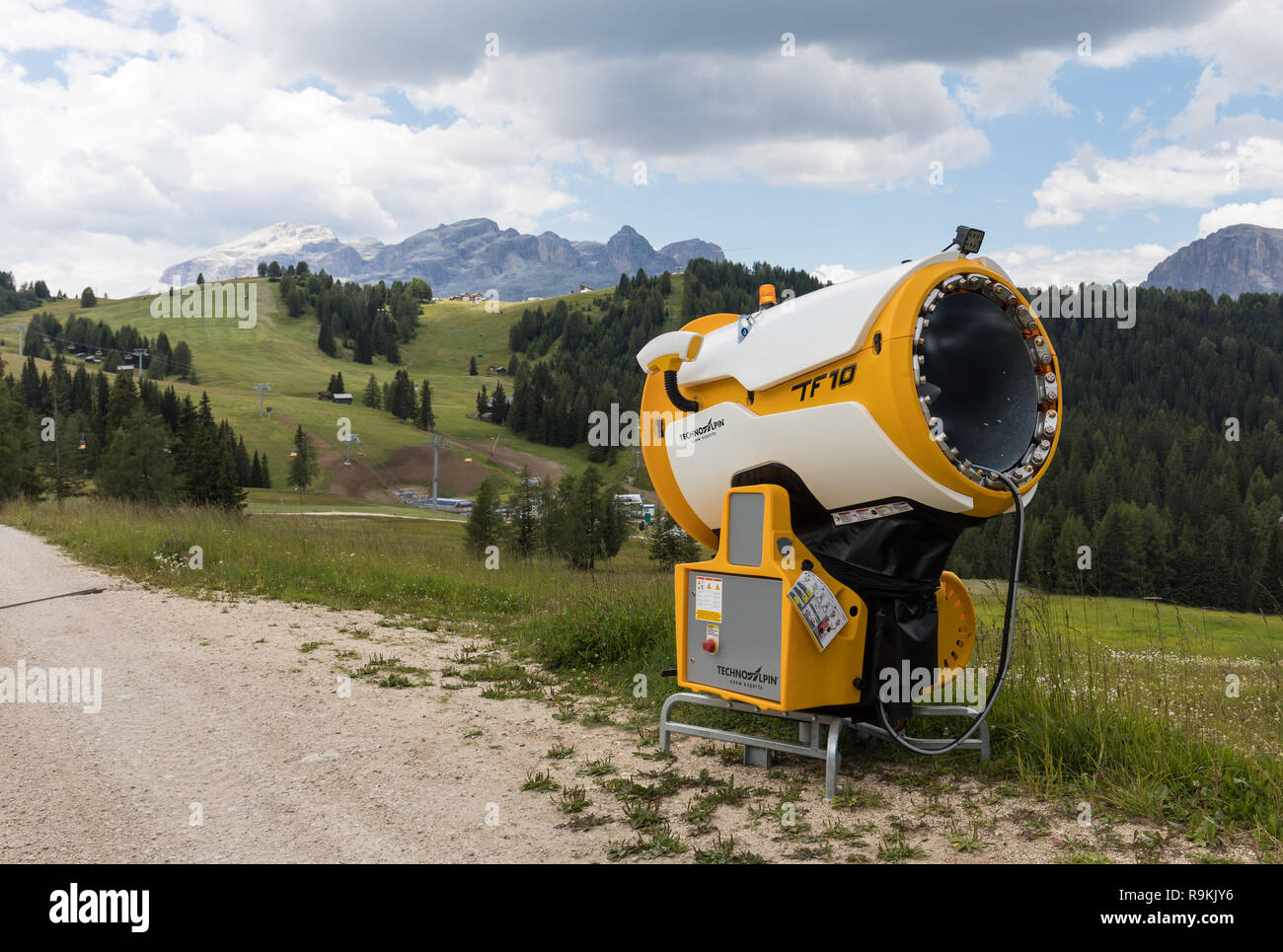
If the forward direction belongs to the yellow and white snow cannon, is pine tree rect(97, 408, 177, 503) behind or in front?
behind

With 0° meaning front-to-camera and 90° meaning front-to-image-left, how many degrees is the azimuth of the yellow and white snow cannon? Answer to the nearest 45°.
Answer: approximately 315°
